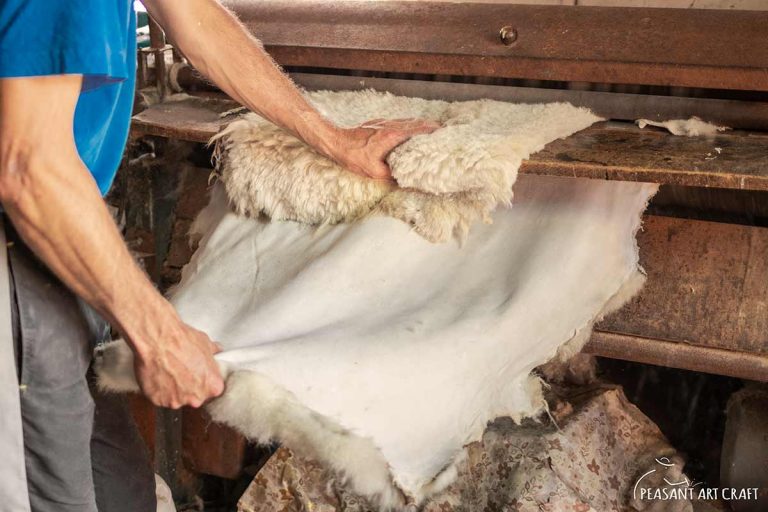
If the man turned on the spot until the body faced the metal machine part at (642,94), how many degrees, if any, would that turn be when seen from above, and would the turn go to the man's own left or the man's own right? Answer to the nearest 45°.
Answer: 0° — they already face it

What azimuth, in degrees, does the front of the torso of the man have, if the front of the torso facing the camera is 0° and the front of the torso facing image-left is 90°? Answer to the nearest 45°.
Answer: approximately 270°

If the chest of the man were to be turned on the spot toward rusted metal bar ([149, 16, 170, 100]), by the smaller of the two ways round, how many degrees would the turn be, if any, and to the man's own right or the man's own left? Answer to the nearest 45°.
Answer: approximately 90° to the man's own left

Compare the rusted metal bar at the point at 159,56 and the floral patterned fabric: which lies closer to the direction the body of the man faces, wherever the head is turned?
the floral patterned fabric

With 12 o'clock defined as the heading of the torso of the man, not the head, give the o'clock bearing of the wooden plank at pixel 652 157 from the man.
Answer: The wooden plank is roughly at 12 o'clock from the man.

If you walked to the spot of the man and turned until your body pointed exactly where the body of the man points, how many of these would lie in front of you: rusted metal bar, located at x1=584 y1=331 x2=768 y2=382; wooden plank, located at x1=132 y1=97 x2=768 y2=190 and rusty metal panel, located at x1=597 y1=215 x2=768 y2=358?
3

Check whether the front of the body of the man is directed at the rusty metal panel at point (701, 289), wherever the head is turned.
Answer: yes

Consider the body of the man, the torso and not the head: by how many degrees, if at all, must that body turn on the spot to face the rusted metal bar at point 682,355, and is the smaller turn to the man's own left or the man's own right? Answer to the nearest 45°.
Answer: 0° — they already face it
